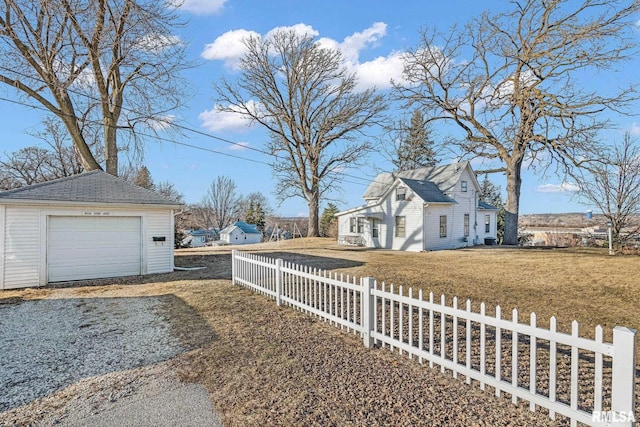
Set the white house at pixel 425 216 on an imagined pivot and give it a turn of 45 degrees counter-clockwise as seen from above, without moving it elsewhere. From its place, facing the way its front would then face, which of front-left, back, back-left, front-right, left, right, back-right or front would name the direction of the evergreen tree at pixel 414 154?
back

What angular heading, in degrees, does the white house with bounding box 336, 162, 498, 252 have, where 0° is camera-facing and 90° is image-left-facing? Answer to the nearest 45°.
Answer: approximately 45°

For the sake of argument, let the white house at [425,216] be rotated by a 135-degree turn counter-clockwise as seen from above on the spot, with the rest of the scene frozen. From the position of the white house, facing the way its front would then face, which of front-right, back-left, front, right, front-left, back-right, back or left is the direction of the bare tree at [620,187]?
front

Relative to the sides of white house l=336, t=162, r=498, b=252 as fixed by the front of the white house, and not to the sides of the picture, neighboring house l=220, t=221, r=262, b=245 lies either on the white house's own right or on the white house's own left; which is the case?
on the white house's own right

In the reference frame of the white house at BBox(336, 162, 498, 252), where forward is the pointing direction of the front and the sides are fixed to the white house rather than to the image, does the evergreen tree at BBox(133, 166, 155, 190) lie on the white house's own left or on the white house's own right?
on the white house's own right

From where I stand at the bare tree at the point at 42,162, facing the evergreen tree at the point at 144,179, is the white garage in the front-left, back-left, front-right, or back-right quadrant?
back-right
